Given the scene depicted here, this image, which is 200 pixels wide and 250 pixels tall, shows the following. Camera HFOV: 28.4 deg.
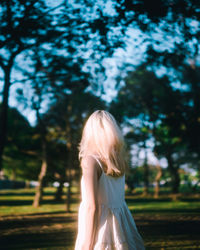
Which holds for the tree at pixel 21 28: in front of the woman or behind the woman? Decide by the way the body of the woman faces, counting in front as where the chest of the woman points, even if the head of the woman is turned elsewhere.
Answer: in front

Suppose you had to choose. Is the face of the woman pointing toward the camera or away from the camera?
away from the camera

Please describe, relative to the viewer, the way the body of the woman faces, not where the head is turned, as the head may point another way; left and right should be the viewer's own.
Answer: facing away from the viewer and to the left of the viewer
